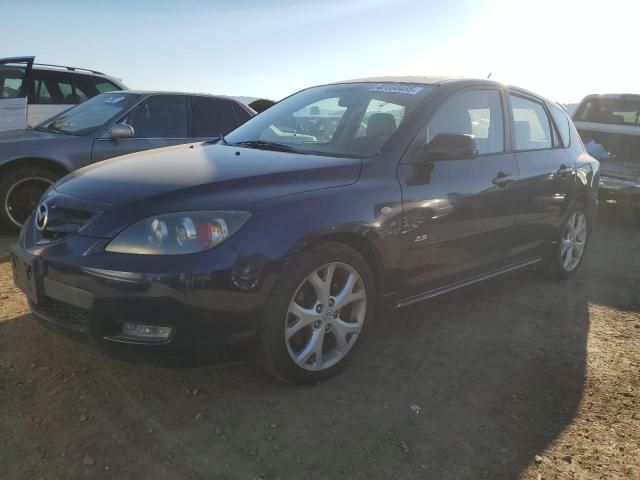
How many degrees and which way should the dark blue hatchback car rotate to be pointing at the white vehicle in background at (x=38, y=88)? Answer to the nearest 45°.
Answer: approximately 90° to its right

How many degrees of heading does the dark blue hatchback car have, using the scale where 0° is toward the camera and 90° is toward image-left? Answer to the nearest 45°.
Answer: approximately 45°
